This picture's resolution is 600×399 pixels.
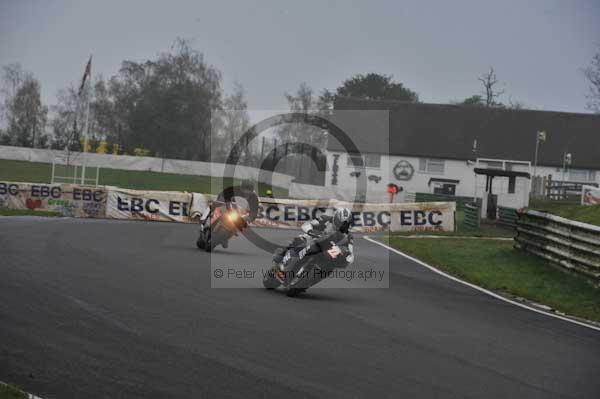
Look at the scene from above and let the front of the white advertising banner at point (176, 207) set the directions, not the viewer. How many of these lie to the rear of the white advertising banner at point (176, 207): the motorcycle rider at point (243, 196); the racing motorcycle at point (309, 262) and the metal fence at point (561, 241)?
0

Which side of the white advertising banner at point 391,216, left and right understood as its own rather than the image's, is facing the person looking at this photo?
front

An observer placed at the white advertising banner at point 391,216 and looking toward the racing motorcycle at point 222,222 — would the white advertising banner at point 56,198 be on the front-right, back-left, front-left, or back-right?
front-right

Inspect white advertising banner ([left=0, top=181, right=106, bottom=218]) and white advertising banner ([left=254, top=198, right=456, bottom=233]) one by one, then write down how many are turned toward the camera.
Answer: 2

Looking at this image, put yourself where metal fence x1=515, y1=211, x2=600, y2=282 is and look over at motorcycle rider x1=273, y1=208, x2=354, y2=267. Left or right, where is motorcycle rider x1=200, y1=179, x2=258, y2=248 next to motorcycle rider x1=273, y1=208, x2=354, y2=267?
right

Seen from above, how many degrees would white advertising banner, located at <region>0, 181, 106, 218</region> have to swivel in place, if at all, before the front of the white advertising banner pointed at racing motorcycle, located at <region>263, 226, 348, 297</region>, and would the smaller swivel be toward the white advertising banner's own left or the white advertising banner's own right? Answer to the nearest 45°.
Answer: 0° — it already faces it

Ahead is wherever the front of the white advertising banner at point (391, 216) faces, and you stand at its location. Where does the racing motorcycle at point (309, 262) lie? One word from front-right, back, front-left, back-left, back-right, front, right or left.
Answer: front

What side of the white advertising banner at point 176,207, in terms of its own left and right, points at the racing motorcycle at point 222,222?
front

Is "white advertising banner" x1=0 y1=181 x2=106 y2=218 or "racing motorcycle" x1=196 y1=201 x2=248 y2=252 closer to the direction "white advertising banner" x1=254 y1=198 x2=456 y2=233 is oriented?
the racing motorcycle

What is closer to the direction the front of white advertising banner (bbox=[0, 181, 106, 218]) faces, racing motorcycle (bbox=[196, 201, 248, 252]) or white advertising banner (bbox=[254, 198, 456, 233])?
the racing motorcycle

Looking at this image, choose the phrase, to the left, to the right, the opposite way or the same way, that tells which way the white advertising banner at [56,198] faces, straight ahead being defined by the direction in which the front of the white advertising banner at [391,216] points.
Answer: the same way

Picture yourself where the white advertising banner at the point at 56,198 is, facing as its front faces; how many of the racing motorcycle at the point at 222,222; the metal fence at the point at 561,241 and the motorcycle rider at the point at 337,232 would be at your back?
0

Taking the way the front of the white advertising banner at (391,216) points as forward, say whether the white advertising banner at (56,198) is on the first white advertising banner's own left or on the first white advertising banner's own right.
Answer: on the first white advertising banner's own right
